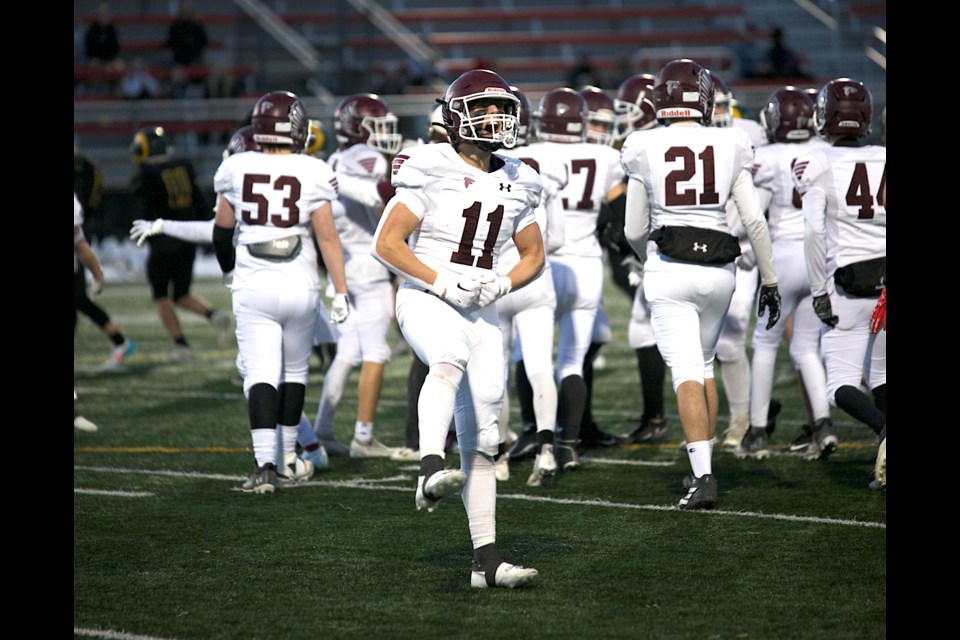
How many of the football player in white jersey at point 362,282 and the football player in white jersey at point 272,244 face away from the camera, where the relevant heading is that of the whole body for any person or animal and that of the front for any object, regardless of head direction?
1

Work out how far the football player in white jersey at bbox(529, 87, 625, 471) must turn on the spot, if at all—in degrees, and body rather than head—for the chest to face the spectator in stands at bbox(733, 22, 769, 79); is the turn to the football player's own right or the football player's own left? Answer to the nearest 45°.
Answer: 0° — they already face them

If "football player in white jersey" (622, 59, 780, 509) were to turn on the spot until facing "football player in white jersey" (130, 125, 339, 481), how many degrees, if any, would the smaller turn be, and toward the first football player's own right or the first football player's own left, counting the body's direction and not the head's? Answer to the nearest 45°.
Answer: approximately 90° to the first football player's own left

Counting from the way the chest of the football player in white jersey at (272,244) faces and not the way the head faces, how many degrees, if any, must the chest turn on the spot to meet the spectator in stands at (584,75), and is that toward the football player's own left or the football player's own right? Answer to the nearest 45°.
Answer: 0° — they already face them

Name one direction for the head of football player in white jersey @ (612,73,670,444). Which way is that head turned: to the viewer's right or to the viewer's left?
to the viewer's left

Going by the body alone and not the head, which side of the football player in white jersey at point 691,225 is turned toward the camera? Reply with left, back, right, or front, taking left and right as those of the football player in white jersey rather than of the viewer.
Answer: back

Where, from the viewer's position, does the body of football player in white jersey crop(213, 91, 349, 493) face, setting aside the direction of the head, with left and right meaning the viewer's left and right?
facing away from the viewer

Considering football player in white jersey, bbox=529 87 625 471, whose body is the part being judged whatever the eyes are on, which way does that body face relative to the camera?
away from the camera

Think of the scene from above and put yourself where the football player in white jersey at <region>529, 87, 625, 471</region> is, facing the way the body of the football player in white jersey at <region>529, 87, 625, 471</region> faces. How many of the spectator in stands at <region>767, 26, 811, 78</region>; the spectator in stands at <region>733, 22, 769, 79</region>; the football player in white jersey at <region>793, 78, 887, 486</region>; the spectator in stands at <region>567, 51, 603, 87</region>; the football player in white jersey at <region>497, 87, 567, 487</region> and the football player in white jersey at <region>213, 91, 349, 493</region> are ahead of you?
3

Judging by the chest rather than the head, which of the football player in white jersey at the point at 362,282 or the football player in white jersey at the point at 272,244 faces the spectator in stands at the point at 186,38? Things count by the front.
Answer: the football player in white jersey at the point at 272,244

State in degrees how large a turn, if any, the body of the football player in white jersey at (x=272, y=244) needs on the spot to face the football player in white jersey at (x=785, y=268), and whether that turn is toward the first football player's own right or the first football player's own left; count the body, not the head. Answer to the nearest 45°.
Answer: approximately 90° to the first football player's own right

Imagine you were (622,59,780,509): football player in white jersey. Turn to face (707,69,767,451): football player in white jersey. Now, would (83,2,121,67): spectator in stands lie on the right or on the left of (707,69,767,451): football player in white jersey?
left

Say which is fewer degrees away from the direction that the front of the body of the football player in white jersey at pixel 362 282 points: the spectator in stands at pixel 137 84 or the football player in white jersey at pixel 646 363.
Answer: the football player in white jersey
